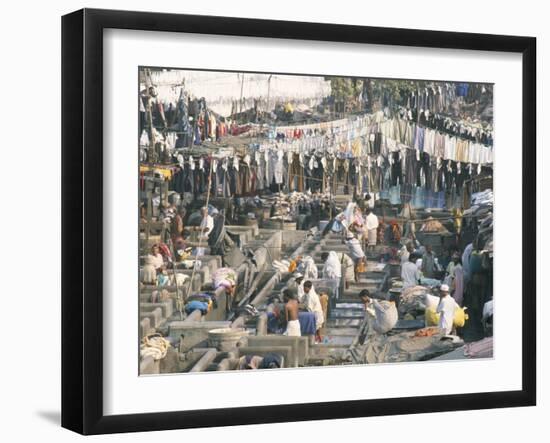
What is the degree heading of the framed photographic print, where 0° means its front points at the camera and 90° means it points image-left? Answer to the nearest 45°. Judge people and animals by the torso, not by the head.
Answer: approximately 315°
